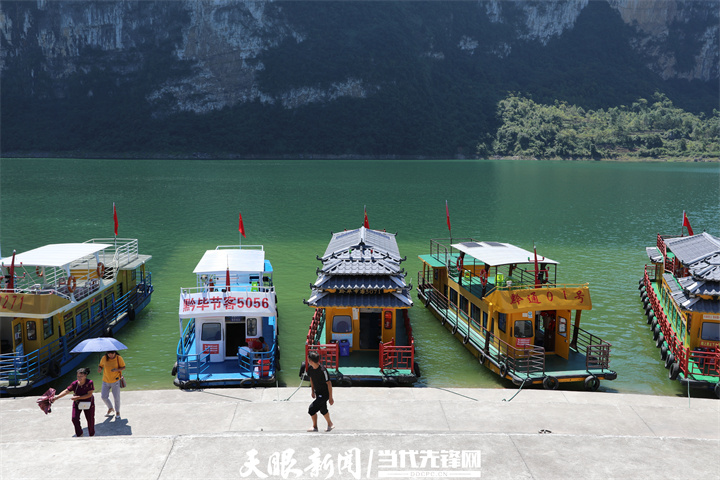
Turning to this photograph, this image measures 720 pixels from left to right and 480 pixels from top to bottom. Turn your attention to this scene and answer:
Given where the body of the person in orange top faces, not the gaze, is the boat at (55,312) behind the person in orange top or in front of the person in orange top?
behind

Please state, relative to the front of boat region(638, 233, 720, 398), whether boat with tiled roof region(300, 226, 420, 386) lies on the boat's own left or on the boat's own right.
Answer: on the boat's own right

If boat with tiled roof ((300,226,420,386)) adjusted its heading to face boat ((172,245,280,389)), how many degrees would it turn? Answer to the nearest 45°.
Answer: approximately 90° to its right

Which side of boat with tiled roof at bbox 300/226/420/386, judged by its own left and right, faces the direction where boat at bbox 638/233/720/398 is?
left

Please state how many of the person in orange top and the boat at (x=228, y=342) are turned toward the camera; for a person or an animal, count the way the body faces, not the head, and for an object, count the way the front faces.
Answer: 2

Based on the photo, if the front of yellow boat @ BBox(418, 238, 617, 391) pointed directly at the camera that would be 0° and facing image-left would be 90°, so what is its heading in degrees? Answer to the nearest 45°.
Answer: approximately 315°

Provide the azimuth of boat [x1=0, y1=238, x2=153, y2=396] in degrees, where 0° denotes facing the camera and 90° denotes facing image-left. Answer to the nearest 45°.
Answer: approximately 45°

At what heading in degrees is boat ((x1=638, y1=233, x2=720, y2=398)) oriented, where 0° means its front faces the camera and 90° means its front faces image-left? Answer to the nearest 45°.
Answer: approximately 315°

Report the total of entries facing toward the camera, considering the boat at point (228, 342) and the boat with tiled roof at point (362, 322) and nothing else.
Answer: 2
